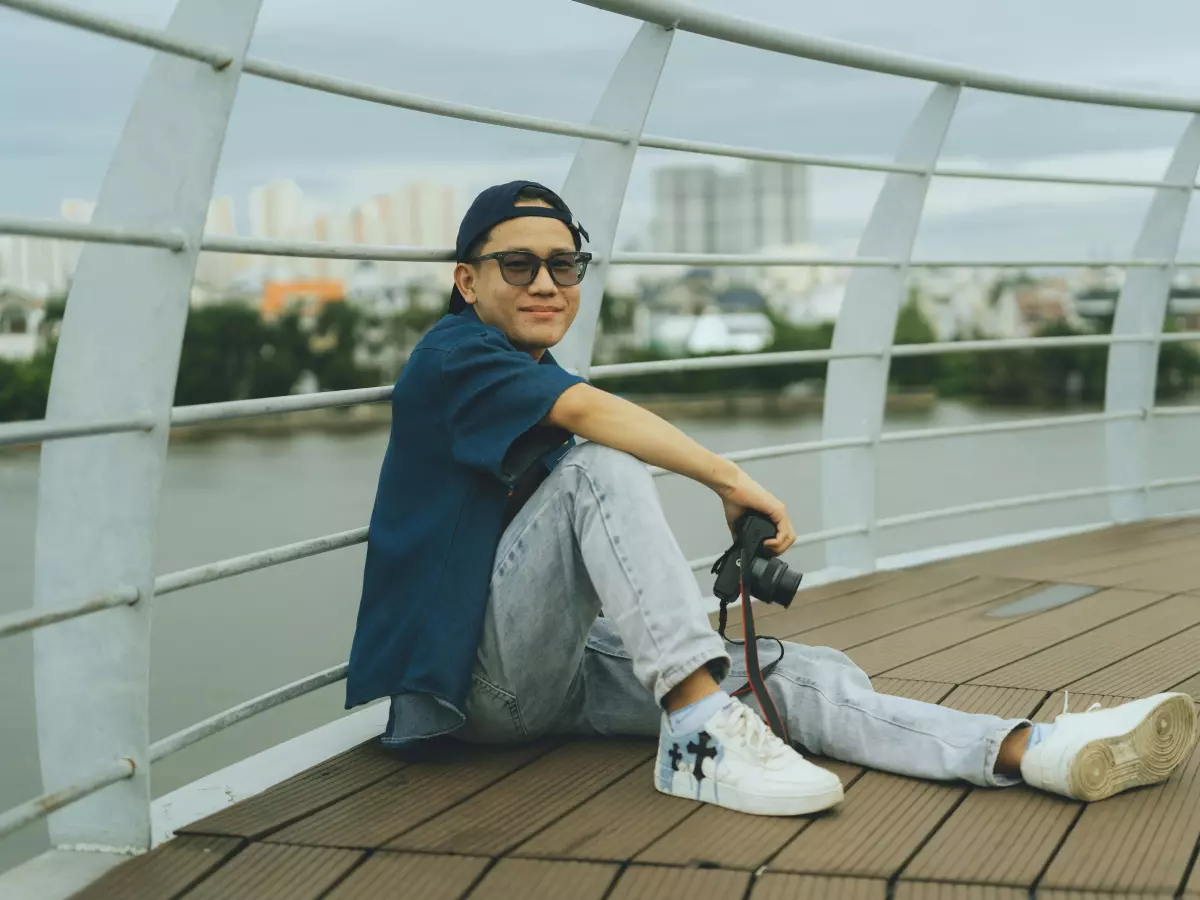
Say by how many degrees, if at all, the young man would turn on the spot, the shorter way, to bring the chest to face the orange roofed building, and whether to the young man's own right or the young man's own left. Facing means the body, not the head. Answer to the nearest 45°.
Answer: approximately 90° to the young man's own left

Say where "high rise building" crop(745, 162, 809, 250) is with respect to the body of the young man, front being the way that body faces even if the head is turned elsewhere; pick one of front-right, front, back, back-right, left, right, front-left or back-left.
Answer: left

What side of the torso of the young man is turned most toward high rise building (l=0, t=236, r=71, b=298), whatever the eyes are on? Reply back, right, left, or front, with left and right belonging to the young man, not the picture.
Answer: back

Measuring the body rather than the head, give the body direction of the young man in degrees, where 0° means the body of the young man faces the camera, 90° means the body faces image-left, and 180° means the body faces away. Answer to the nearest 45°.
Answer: approximately 270°

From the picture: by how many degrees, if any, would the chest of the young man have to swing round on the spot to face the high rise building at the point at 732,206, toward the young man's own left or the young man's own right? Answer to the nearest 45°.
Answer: approximately 90° to the young man's own left
